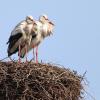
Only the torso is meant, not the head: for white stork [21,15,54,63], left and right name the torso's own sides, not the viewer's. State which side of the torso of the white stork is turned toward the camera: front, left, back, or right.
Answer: right

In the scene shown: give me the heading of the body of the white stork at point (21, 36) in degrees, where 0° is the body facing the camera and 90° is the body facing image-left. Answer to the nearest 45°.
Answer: approximately 315°
